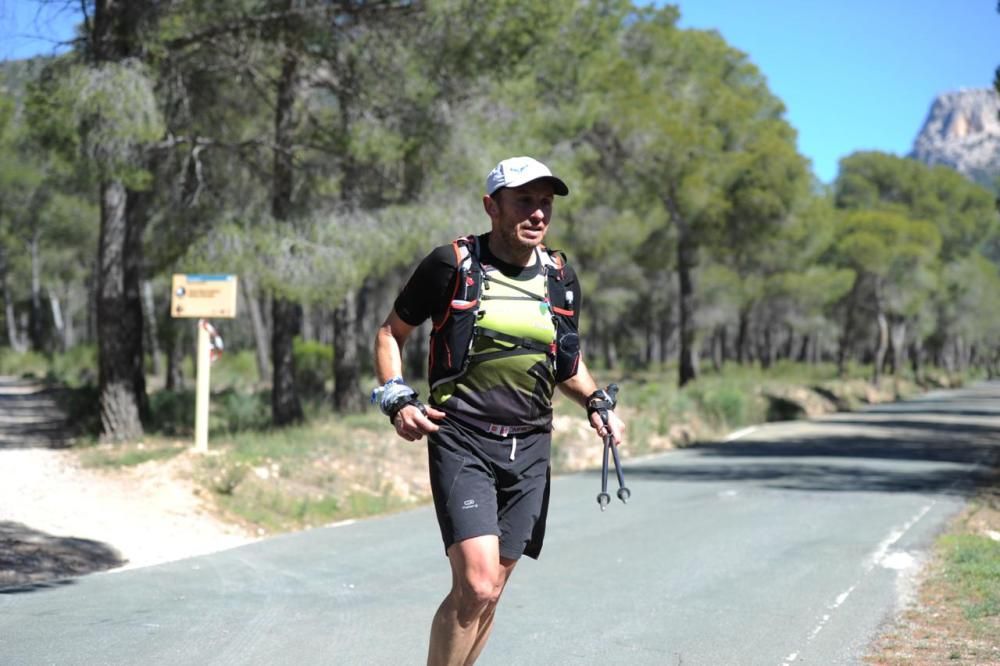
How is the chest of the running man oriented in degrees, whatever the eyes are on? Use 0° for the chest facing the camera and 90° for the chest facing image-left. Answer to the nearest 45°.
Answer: approximately 315°

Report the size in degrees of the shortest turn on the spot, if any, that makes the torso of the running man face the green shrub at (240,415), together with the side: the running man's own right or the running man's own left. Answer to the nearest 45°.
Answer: approximately 135° to the running man's own left

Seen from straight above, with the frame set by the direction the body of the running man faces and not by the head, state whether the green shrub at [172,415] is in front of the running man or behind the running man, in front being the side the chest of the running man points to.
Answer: behind

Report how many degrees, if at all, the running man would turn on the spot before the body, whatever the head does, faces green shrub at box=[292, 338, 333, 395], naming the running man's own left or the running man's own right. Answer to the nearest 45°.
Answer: approximately 135° to the running man's own left
